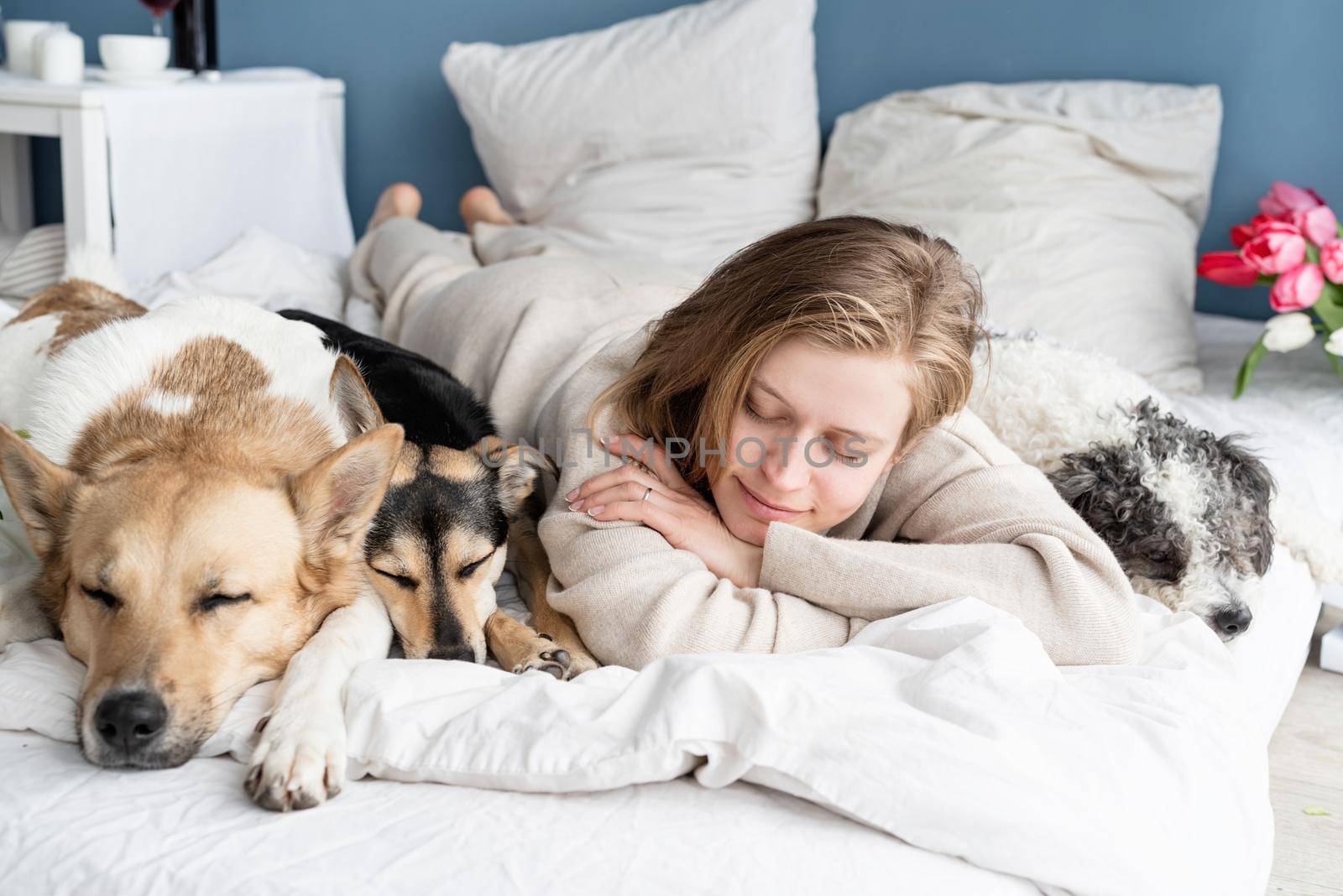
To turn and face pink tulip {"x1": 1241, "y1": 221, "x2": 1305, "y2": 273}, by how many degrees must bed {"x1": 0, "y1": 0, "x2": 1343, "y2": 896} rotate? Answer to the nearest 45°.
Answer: approximately 135° to its left

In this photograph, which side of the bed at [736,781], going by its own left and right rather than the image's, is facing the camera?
front

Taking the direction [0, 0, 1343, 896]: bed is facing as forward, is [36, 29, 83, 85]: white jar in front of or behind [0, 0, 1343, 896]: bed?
behind

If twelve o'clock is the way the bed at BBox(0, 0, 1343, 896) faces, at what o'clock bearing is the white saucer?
The white saucer is roughly at 5 o'clock from the bed.

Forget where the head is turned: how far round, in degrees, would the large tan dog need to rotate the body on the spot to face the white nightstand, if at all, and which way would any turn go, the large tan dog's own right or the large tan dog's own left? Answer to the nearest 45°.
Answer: approximately 180°

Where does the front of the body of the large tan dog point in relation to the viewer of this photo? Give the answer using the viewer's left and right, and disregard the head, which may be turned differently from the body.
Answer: facing the viewer

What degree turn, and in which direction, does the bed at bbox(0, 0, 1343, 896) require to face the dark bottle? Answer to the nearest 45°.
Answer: approximately 135° to its right

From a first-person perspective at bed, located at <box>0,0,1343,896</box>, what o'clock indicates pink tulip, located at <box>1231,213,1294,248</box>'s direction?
The pink tulip is roughly at 7 o'clock from the bed.
